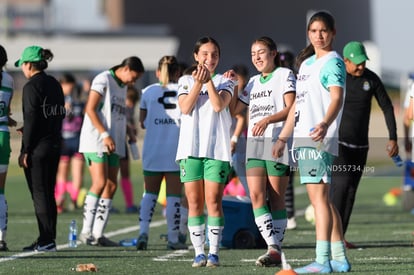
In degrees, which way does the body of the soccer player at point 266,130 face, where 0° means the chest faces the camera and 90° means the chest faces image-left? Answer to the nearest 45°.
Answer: approximately 45°

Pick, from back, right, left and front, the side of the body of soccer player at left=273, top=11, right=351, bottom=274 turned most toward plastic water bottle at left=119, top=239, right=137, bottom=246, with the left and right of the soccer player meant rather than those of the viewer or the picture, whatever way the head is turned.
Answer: right

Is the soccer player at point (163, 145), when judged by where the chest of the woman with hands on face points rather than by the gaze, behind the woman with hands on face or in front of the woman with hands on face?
behind

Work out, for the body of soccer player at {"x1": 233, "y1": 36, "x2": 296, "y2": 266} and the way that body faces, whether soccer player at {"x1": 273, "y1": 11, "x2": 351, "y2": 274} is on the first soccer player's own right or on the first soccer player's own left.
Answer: on the first soccer player's own left

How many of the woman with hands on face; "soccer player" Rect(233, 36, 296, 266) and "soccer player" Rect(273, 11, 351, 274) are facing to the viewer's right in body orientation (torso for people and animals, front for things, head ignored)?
0

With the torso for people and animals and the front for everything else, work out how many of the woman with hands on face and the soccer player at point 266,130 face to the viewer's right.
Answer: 0

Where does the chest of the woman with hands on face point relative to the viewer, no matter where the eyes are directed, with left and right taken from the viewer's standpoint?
facing the viewer

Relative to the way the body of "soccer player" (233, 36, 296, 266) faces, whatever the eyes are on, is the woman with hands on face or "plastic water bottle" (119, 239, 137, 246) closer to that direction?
the woman with hands on face

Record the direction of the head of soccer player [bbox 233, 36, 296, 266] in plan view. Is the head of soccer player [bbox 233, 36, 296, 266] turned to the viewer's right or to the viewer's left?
to the viewer's left
